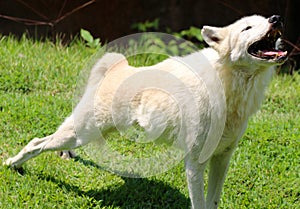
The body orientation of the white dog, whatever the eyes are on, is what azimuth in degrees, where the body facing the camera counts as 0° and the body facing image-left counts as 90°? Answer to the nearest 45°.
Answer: approximately 270°
